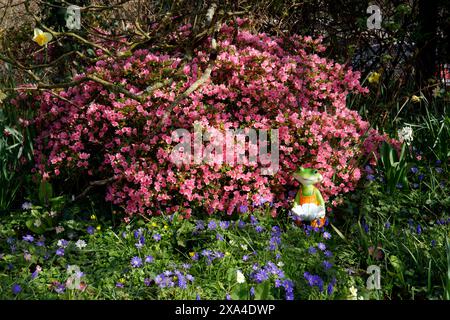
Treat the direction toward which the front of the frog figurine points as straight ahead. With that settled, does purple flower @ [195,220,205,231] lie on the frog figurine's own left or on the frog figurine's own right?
on the frog figurine's own right

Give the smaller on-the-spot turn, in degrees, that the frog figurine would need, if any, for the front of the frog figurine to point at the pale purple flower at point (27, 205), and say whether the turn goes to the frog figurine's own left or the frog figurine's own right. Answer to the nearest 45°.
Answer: approximately 90° to the frog figurine's own right

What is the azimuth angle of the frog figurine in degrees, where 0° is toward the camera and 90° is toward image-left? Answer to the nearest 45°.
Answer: approximately 0°

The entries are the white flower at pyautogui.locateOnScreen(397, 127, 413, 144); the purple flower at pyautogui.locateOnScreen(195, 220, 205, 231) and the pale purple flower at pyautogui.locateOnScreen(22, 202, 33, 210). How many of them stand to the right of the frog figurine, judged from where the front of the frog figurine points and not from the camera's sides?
2

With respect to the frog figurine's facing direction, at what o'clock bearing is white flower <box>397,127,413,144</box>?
The white flower is roughly at 7 o'clock from the frog figurine.

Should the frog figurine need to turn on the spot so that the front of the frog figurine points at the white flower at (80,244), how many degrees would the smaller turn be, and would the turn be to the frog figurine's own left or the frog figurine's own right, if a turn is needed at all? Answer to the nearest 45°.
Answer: approximately 90° to the frog figurine's own right
